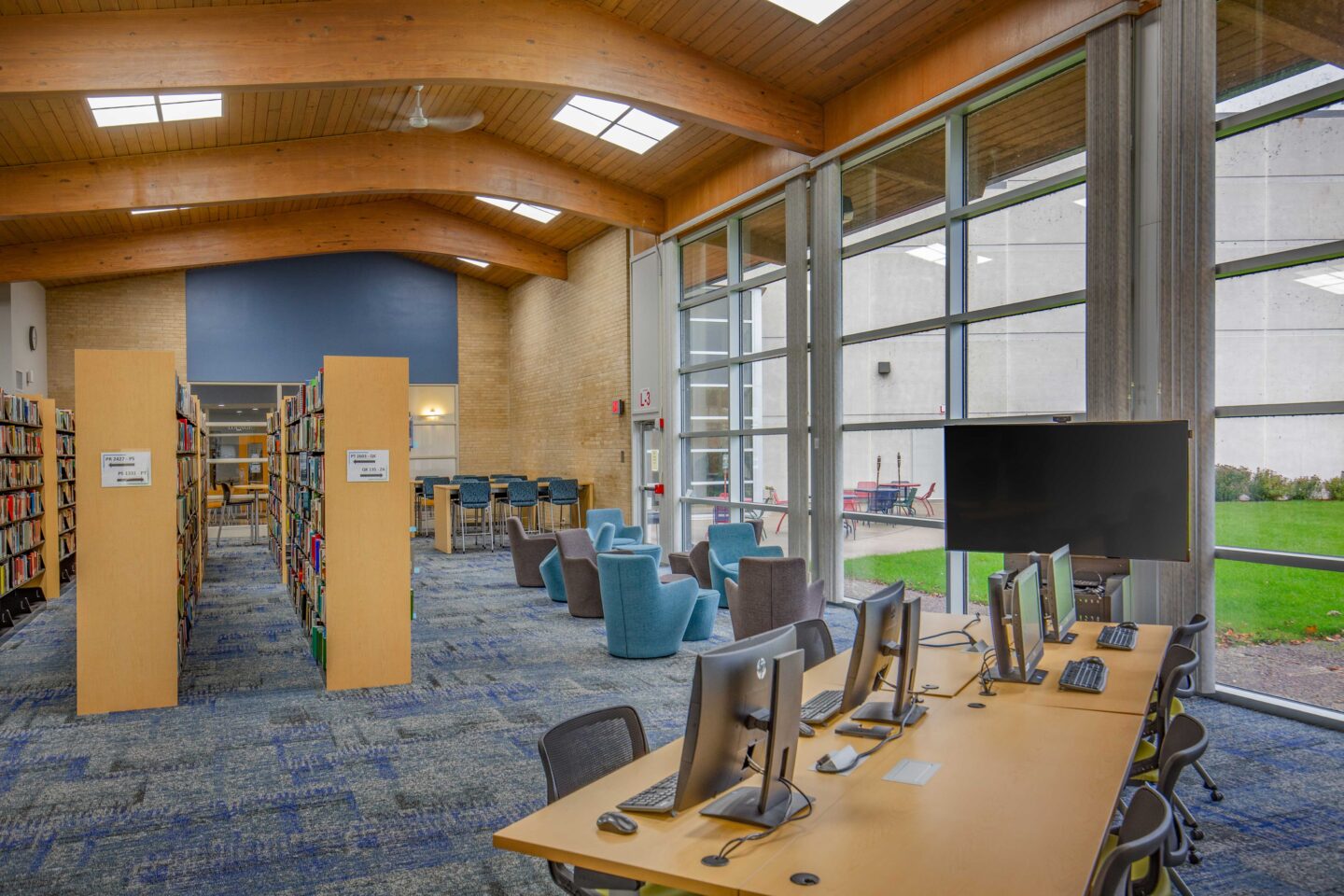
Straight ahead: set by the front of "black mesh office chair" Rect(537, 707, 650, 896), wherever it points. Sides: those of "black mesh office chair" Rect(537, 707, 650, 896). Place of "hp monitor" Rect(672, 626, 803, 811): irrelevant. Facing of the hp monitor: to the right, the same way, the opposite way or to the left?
the opposite way

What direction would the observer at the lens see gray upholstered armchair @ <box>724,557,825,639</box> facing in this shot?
facing away from the viewer

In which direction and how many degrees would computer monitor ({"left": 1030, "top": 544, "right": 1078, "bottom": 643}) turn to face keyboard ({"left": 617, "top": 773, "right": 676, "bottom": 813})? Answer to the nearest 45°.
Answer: approximately 90° to its right

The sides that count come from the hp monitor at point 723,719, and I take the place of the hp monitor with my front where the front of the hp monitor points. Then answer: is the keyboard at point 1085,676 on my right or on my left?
on my right

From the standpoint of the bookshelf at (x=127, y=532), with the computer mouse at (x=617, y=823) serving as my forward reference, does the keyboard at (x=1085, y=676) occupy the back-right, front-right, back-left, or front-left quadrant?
front-left

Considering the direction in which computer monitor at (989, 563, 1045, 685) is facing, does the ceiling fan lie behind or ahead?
behind

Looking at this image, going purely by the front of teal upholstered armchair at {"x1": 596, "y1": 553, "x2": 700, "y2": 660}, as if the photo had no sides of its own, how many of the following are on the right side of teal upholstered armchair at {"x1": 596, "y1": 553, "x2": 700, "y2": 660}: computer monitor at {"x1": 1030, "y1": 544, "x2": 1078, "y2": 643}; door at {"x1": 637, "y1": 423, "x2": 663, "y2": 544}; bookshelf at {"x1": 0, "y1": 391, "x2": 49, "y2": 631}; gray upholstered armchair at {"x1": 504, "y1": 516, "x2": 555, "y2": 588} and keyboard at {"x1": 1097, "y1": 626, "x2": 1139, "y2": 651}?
2

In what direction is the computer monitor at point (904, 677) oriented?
to the viewer's left

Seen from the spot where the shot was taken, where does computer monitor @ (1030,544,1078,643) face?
facing to the right of the viewer

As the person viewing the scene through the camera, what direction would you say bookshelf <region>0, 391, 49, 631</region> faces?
facing the viewer and to the right of the viewer

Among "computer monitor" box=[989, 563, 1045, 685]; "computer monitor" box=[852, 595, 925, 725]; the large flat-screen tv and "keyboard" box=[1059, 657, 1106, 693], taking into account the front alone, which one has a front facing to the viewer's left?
"computer monitor" box=[852, 595, 925, 725]

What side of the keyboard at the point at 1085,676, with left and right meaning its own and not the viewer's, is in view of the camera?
right
